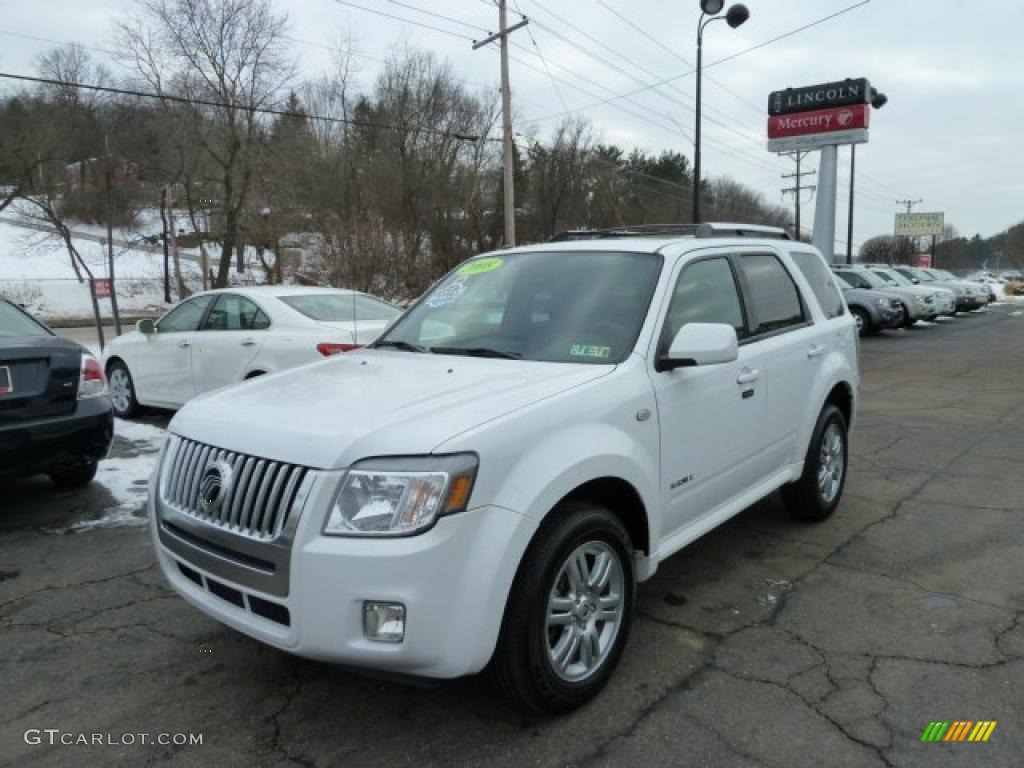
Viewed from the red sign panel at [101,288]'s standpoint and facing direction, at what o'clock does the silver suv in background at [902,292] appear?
The silver suv in background is roughly at 9 o'clock from the red sign panel.

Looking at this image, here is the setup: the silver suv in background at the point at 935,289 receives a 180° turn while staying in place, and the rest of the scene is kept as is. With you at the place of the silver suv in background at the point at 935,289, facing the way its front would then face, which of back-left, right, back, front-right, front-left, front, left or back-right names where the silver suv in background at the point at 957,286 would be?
front-right

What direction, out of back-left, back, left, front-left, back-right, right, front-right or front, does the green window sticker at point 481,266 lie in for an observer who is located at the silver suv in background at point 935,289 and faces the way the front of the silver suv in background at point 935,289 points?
front-right

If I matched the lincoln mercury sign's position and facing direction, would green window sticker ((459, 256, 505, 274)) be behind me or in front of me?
in front

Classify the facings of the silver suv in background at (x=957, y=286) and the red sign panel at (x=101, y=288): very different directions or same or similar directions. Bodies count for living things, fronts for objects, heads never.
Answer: same or similar directions

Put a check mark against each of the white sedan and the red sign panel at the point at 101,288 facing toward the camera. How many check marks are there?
1

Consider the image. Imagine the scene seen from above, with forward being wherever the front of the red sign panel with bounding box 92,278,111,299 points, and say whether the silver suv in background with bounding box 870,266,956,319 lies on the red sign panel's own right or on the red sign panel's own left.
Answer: on the red sign panel's own left

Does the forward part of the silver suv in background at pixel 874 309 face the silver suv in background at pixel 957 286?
no

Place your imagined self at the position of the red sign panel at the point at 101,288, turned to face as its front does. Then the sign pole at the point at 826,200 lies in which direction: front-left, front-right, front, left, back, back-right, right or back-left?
left

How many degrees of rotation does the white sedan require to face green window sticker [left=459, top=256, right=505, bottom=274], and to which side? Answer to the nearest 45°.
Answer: approximately 135° to its left

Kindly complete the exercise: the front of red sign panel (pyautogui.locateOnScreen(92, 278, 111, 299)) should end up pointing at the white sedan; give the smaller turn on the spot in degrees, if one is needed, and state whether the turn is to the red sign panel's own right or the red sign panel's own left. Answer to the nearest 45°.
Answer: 0° — it already faces it

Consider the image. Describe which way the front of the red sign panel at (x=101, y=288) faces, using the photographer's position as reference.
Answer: facing the viewer

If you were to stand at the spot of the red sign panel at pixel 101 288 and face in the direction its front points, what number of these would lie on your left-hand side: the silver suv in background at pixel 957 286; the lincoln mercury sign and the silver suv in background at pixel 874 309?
3

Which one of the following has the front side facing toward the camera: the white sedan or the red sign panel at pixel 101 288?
the red sign panel

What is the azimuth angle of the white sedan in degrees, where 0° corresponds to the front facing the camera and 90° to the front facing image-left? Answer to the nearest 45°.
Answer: approximately 135°

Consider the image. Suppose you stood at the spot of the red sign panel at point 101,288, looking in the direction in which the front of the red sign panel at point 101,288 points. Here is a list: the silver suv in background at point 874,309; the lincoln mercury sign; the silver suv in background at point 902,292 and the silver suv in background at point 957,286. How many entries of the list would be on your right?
0

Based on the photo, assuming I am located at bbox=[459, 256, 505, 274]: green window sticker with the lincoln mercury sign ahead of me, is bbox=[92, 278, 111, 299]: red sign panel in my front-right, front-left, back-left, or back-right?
front-left

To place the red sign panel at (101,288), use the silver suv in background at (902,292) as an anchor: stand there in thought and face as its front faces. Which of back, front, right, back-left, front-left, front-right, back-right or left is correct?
right
